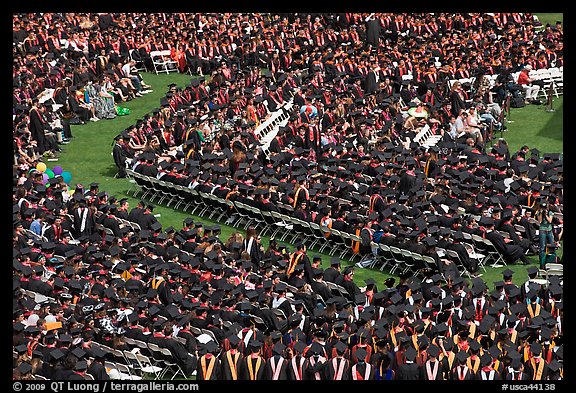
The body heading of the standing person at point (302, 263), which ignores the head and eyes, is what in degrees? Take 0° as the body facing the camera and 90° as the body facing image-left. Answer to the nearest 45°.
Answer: approximately 225°

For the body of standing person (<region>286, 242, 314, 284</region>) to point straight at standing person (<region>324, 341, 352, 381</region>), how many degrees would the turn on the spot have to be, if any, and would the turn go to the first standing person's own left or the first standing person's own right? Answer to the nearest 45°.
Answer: approximately 135° to the first standing person's own right

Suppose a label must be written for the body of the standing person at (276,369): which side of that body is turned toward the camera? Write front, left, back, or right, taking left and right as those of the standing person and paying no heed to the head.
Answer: back

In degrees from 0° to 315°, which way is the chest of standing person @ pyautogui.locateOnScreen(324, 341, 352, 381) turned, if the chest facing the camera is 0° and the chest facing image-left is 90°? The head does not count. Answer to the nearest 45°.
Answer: approximately 180°

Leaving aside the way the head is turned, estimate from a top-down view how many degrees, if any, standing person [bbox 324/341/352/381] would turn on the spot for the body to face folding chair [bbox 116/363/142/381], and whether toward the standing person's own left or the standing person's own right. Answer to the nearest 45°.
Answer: approximately 90° to the standing person's own left

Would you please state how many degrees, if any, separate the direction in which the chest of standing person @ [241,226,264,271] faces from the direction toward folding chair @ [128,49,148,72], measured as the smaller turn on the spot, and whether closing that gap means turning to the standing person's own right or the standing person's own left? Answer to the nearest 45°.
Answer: approximately 45° to the standing person's own left

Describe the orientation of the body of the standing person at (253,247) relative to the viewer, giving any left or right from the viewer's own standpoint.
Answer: facing away from the viewer and to the right of the viewer

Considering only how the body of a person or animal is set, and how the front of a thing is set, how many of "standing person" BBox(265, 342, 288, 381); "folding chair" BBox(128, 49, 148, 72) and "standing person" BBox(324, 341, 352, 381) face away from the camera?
2

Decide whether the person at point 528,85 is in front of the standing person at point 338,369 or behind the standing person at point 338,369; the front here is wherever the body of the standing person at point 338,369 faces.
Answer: in front

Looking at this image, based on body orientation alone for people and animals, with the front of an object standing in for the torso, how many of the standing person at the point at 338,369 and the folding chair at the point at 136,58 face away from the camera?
1

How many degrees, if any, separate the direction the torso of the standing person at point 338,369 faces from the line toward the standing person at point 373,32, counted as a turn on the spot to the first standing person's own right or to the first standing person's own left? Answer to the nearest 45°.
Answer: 0° — they already face them

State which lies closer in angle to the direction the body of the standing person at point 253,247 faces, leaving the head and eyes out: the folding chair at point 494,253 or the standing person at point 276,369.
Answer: the folding chair
